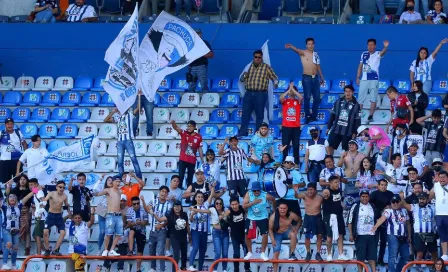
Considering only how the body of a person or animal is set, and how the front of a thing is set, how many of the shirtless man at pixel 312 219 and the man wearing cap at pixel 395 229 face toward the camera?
2

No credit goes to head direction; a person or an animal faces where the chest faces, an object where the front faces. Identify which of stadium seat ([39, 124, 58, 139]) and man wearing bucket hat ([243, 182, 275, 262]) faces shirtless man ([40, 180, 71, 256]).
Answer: the stadium seat

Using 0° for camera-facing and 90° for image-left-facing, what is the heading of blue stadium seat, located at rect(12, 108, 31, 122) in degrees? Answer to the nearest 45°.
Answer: approximately 0°

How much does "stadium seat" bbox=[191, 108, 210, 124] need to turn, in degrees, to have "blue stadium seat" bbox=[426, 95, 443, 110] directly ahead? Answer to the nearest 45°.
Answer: approximately 90° to its left

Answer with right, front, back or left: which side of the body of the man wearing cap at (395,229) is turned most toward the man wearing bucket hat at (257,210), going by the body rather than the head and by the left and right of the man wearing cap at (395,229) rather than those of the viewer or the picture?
right
